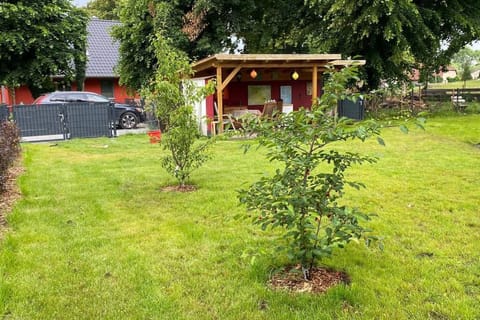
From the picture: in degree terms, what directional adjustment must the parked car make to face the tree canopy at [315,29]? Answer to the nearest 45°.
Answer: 0° — it already faces it

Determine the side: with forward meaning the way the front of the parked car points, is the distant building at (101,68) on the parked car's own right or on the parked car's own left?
on the parked car's own left

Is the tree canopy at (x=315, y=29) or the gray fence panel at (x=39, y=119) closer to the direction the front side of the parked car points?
the tree canopy

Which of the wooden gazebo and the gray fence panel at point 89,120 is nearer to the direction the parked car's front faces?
the wooden gazebo

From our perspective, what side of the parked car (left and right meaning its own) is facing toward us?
right

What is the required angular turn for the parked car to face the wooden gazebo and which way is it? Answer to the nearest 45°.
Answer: approximately 45° to its right
